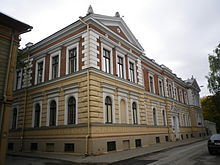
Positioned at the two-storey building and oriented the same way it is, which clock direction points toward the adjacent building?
The adjacent building is roughly at 2 o'clock from the two-storey building.

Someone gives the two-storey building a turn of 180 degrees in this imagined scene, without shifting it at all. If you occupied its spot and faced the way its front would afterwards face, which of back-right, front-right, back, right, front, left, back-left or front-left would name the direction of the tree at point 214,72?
right
